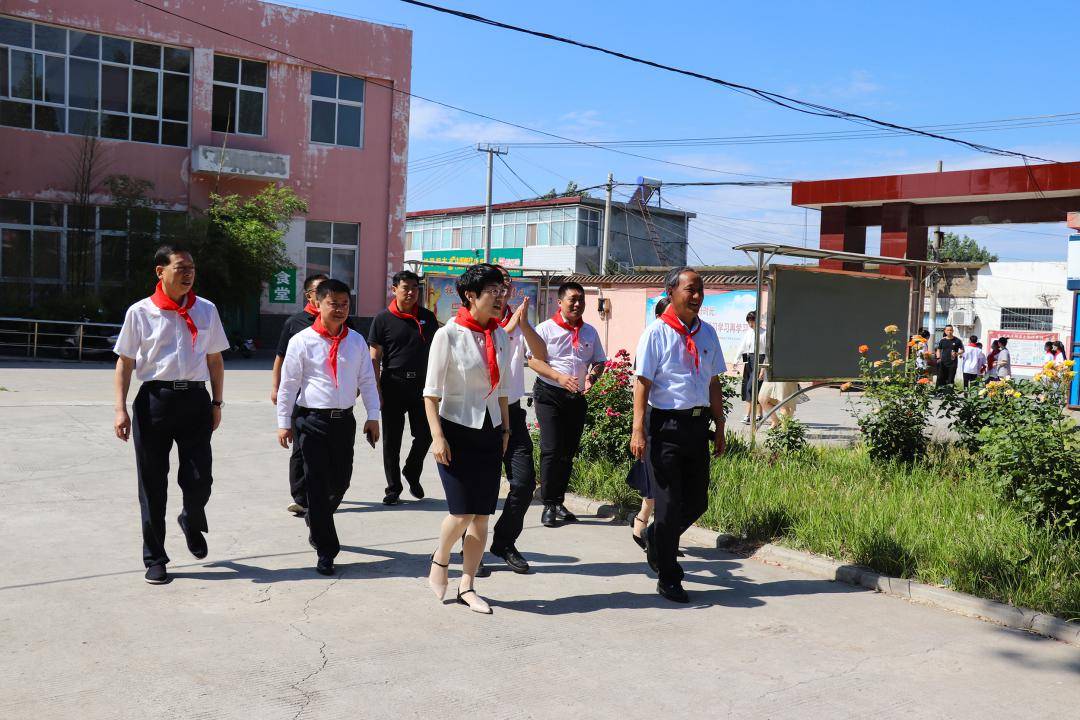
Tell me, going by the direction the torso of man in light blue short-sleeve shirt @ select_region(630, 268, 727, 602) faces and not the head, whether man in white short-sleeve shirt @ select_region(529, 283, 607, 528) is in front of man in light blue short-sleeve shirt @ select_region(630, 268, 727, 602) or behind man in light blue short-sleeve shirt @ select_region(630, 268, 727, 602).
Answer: behind

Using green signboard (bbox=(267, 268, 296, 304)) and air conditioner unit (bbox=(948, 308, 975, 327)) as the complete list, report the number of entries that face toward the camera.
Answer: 2

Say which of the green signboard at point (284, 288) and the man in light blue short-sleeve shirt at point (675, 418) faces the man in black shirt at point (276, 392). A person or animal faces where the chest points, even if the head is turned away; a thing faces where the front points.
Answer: the green signboard

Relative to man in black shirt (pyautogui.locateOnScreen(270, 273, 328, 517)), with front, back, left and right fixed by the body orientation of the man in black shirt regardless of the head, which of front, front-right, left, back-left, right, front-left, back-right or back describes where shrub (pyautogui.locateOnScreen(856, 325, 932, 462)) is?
front-left

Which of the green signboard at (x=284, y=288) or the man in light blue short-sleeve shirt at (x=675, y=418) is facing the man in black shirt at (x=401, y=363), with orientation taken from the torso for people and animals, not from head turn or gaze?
the green signboard

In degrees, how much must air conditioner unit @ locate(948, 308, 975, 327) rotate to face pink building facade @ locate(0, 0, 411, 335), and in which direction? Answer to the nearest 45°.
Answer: approximately 45° to its right

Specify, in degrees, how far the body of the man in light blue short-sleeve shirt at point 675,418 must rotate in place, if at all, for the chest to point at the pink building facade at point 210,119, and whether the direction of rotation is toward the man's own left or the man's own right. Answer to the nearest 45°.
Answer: approximately 180°

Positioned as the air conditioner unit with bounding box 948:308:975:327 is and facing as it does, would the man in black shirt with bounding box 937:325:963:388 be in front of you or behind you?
in front

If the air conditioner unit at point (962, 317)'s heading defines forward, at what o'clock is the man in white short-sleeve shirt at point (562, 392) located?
The man in white short-sleeve shirt is roughly at 12 o'clock from the air conditioner unit.

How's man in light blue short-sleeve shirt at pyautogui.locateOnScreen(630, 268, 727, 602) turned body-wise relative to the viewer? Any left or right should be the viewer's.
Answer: facing the viewer and to the right of the viewer

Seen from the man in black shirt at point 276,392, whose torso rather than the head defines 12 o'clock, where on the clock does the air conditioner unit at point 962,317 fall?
The air conditioner unit is roughly at 9 o'clock from the man in black shirt.

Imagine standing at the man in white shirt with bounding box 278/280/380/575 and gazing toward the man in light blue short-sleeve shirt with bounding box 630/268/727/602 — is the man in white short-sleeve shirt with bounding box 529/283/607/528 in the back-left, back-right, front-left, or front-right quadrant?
front-left

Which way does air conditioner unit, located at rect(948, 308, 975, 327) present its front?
toward the camera

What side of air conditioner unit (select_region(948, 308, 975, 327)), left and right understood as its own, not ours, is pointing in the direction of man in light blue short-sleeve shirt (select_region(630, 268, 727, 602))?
front

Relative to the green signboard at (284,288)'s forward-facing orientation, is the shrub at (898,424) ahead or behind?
ahead

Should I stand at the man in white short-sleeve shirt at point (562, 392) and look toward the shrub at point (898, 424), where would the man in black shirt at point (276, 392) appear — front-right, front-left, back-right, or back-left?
back-left

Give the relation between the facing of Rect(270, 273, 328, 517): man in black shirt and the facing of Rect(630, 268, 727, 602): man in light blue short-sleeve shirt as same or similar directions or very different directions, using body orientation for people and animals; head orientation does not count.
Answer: same or similar directions

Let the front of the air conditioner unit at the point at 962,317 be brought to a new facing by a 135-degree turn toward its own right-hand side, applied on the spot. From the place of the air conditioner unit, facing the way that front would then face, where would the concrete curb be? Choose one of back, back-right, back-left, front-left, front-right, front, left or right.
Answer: back-left
